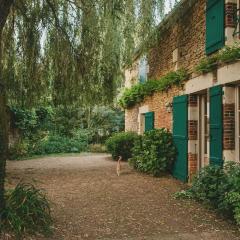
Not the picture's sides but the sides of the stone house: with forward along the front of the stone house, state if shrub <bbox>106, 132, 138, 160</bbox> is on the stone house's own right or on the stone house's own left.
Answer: on the stone house's own right

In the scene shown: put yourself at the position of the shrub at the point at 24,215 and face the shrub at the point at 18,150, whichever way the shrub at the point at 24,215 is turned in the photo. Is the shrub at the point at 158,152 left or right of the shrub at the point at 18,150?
right

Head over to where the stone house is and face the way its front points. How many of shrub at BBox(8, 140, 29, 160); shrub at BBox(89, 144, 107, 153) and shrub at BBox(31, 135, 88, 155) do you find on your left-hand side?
0

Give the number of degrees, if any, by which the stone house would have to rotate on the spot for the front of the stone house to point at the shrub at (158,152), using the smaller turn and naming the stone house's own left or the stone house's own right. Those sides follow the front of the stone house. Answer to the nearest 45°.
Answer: approximately 90° to the stone house's own right

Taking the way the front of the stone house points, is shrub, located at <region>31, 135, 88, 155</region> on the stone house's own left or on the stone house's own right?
on the stone house's own right

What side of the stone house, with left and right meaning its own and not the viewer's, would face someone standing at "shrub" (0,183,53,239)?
front

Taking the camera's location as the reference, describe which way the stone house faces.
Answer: facing the viewer and to the left of the viewer

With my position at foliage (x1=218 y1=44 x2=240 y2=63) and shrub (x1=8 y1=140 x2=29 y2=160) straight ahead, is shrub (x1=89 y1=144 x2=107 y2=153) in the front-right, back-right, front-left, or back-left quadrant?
front-right

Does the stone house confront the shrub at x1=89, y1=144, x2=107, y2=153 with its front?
no

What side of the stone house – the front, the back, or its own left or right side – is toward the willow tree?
front
